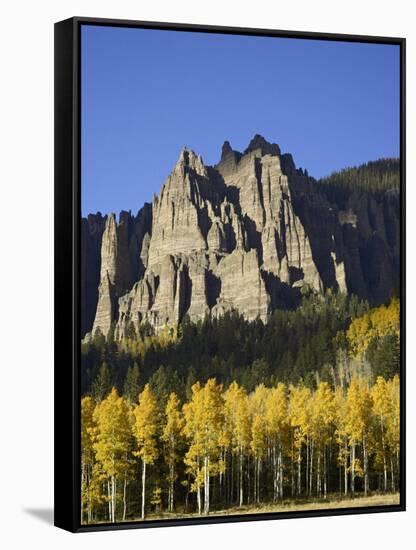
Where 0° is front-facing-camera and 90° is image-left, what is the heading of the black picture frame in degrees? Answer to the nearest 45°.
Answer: approximately 315°
